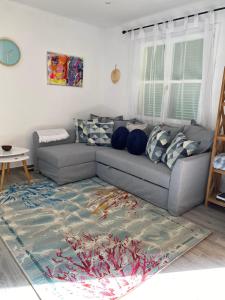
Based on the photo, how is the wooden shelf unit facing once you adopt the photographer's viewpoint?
facing the viewer and to the left of the viewer

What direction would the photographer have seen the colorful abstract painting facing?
facing the viewer and to the right of the viewer

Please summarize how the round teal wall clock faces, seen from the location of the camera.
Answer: facing the viewer

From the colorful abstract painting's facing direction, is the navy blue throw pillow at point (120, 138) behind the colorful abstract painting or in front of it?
in front

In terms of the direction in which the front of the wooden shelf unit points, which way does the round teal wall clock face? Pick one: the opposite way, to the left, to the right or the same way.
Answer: to the left

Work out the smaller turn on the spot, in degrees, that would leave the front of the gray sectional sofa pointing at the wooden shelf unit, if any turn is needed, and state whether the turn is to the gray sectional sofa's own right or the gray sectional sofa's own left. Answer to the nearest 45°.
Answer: approximately 135° to the gray sectional sofa's own left

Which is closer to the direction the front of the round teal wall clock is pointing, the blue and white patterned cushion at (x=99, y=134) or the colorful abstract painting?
the blue and white patterned cushion

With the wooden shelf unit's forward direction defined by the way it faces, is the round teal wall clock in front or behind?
in front

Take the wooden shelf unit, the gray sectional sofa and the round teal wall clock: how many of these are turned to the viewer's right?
0

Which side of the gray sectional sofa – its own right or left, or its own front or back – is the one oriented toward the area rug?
front

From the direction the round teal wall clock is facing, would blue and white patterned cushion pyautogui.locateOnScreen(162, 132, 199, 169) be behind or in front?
in front

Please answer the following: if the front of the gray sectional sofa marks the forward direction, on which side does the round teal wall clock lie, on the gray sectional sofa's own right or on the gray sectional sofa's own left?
on the gray sectional sofa's own right

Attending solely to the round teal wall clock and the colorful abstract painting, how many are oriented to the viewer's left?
0

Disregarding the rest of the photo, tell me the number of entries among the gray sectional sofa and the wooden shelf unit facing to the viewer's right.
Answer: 0
